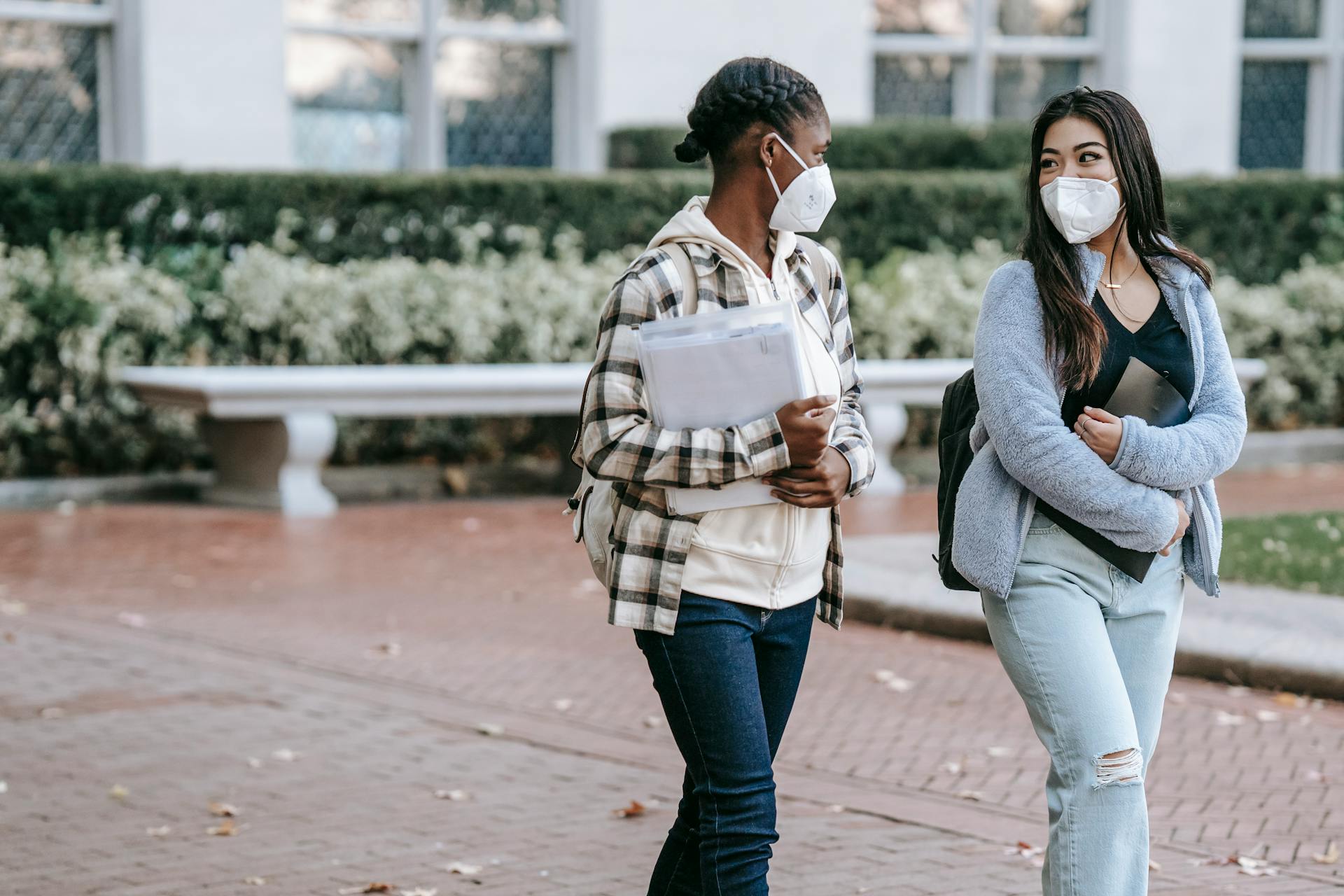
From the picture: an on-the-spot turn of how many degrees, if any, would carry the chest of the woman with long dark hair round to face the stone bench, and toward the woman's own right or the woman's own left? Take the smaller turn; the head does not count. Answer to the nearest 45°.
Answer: approximately 180°

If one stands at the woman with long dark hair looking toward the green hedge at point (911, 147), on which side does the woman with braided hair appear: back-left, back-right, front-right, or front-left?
back-left

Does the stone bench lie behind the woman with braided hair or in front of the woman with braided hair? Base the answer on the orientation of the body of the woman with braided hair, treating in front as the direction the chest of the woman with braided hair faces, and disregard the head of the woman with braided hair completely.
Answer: behind

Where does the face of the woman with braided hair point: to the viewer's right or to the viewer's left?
to the viewer's right

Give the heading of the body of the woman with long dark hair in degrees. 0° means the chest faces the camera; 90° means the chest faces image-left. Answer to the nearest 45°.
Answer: approximately 315°

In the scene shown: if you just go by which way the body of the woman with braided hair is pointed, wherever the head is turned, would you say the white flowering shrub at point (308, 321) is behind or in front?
behind

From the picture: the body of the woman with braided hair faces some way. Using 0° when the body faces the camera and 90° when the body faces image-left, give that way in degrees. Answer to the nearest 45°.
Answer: approximately 315°

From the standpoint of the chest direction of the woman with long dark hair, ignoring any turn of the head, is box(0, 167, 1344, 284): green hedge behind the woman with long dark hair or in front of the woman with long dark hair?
behind

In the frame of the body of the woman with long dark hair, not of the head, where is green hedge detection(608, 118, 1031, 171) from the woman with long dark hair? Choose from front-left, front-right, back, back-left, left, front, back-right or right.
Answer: back-left
